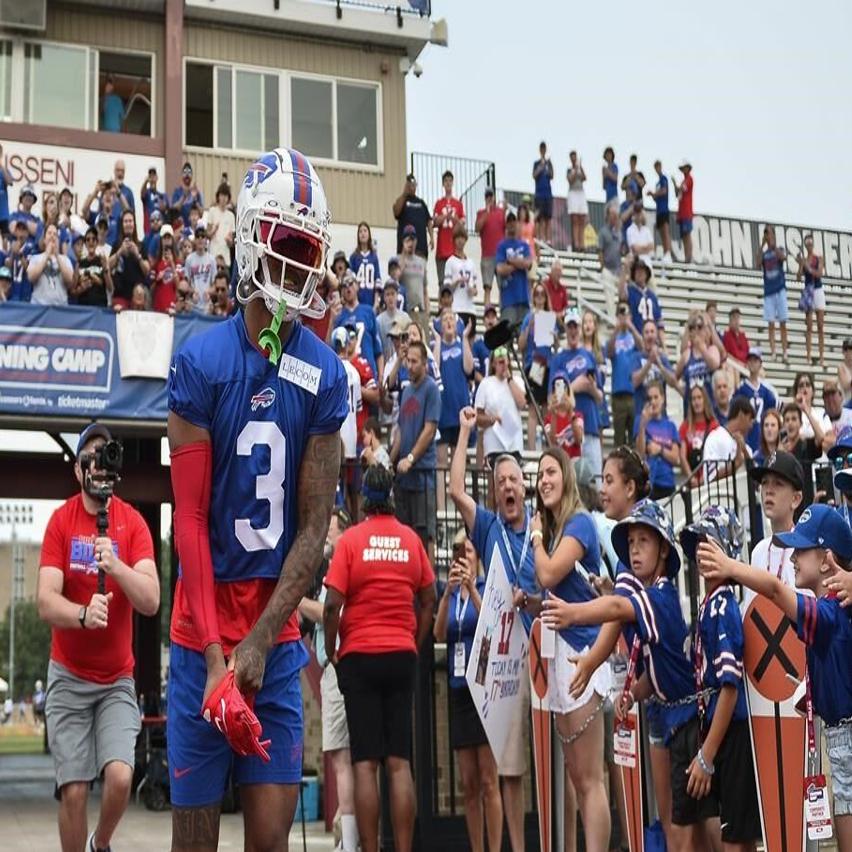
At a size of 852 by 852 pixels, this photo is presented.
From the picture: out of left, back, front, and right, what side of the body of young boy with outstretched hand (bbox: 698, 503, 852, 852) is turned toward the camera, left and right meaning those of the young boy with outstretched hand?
left

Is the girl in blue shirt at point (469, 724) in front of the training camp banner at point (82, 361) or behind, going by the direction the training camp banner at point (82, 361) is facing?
in front

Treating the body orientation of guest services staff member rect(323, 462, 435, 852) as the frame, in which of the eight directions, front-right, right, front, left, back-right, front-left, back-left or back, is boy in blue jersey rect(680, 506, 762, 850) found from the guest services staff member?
back-right

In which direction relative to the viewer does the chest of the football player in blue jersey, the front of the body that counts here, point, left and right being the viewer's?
facing the viewer

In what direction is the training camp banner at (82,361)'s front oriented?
toward the camera

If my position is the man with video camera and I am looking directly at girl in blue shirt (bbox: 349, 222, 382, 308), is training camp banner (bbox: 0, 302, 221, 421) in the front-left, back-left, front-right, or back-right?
front-left

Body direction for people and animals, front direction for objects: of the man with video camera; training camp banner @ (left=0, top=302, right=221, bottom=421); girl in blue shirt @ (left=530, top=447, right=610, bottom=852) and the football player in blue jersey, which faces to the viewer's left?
the girl in blue shirt

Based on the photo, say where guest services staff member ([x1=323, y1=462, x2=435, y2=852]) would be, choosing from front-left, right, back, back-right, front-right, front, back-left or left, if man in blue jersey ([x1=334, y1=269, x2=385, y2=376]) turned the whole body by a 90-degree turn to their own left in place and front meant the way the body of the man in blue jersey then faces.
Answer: front-right

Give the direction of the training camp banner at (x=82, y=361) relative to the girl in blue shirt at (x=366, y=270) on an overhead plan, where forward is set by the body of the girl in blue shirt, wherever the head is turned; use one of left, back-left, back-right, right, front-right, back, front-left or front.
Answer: front-right

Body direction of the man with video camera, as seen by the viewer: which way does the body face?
toward the camera

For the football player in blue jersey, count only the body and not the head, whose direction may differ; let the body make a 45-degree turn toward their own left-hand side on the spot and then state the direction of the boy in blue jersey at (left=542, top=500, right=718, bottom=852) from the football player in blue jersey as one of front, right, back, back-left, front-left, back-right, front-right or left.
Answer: left

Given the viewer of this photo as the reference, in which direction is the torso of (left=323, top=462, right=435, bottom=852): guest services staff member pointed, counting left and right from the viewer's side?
facing away from the viewer

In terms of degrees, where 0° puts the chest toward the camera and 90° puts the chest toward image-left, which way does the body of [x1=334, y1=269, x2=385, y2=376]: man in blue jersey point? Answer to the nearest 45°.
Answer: approximately 45°

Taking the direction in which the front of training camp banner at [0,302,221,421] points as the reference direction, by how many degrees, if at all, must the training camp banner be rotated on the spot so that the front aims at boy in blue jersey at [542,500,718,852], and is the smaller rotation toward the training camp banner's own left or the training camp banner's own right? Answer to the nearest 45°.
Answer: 0° — it already faces them
